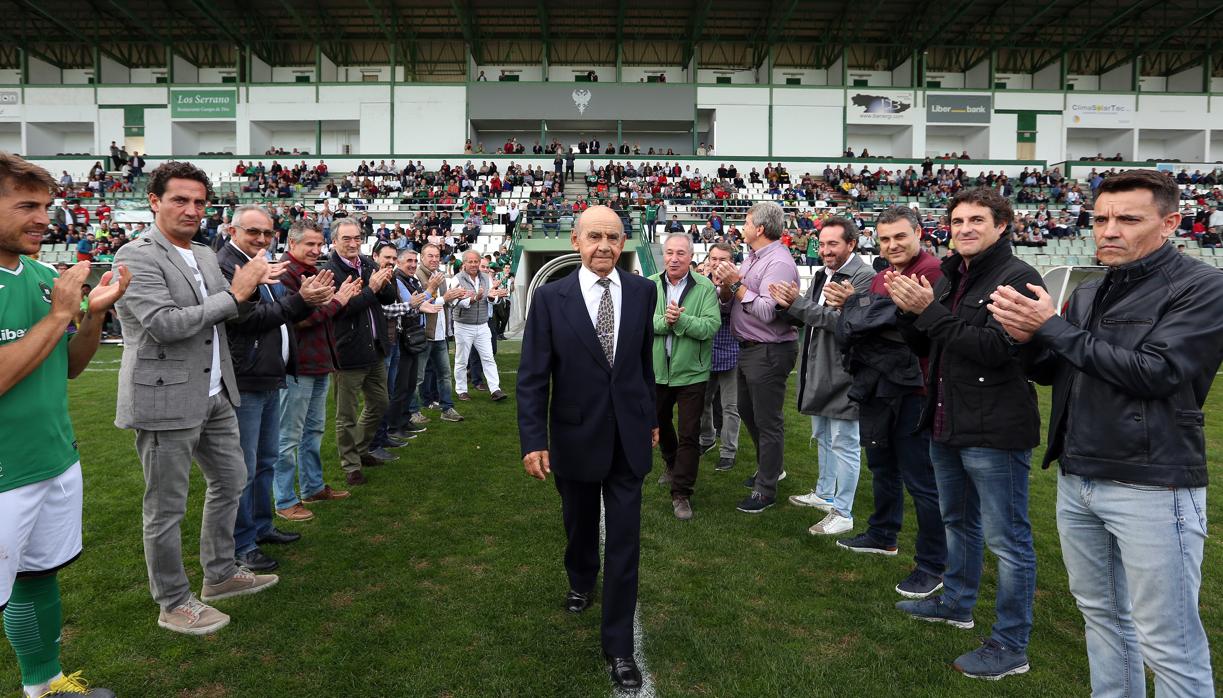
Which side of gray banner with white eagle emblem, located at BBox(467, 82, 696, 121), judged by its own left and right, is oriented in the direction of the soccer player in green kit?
front

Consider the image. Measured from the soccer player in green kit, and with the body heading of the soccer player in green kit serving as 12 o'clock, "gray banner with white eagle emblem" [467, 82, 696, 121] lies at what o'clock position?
The gray banner with white eagle emblem is roughly at 9 o'clock from the soccer player in green kit.

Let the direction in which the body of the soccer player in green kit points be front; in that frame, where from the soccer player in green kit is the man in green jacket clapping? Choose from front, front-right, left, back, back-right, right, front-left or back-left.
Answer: front-left

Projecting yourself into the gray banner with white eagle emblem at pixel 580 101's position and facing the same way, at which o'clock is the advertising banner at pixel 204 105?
the advertising banner at pixel 204 105 is roughly at 3 o'clock from the gray banner with white eagle emblem at pixel 580 101.

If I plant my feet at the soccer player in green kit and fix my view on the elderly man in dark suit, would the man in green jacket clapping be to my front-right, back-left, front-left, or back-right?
front-left

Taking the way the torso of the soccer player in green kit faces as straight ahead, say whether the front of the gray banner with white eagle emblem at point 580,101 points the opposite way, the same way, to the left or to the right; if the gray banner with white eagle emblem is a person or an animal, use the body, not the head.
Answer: to the right

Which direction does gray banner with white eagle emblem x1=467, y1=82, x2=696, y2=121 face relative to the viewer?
toward the camera

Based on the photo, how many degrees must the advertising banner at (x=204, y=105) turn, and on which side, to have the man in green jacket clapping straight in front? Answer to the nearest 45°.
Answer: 0° — it already faces them

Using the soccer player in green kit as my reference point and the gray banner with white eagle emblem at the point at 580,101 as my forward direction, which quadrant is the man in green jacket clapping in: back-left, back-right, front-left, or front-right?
front-right

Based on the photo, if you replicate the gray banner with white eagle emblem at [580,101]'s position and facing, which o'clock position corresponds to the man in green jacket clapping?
The man in green jacket clapping is roughly at 12 o'clock from the gray banner with white eagle emblem.

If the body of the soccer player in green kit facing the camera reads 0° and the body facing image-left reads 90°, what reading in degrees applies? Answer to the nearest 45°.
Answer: approximately 315°

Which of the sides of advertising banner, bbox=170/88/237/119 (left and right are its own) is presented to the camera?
front

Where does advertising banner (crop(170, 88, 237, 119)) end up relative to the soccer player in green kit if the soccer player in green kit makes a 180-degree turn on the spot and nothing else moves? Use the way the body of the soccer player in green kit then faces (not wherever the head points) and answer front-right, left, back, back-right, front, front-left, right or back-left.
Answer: front-right

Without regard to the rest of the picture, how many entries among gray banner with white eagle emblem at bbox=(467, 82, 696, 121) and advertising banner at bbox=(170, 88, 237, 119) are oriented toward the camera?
2

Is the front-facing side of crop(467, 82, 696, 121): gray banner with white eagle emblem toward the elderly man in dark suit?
yes

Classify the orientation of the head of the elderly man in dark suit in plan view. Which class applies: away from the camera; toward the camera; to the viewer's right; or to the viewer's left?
toward the camera

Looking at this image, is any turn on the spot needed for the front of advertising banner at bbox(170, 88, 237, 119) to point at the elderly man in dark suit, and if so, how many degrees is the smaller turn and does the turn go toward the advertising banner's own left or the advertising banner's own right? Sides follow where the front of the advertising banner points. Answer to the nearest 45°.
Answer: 0° — it already faces them
